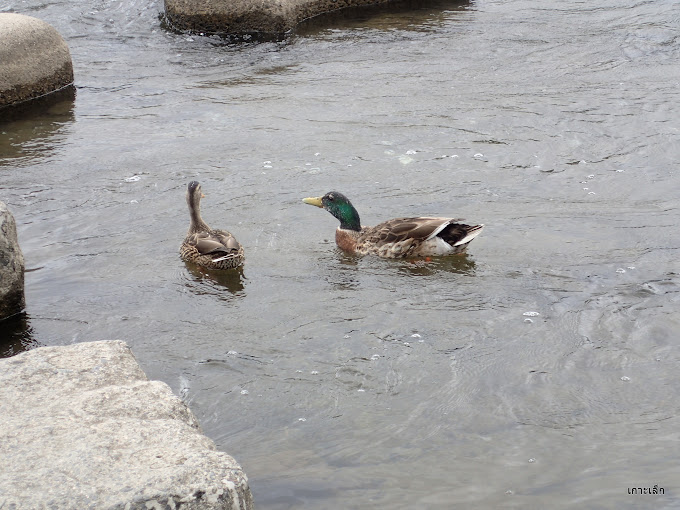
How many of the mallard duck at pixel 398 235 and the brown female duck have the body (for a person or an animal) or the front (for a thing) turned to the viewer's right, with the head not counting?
0

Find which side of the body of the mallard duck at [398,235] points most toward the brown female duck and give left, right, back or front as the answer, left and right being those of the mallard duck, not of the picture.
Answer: front

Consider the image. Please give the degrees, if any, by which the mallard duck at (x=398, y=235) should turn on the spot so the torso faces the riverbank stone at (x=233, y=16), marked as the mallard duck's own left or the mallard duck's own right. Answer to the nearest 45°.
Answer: approximately 90° to the mallard duck's own right

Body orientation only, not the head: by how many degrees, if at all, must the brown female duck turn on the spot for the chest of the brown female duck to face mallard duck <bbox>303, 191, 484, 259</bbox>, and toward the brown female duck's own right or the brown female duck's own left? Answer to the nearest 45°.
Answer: approximately 135° to the brown female duck's own right

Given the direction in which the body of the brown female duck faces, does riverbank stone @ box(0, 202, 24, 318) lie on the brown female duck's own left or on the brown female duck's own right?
on the brown female duck's own left

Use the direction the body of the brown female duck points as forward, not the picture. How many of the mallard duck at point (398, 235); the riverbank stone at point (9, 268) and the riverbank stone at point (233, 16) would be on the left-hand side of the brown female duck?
1

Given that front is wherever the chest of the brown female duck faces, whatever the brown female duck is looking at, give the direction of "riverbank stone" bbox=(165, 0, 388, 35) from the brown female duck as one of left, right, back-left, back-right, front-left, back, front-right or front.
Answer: front-right

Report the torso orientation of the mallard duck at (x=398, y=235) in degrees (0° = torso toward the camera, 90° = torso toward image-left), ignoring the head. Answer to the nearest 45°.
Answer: approximately 90°

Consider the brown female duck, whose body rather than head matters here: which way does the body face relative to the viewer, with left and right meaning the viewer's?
facing away from the viewer and to the left of the viewer

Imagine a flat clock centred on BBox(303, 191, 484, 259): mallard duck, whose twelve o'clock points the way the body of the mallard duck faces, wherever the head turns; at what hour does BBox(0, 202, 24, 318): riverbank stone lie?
The riverbank stone is roughly at 11 o'clock from the mallard duck.

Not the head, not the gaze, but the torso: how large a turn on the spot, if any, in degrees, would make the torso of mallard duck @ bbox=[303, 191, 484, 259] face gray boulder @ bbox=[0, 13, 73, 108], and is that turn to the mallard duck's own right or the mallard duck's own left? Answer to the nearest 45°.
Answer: approximately 45° to the mallard duck's own right

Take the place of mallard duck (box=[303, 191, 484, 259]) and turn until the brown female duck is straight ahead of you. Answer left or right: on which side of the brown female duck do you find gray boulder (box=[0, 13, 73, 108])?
right
